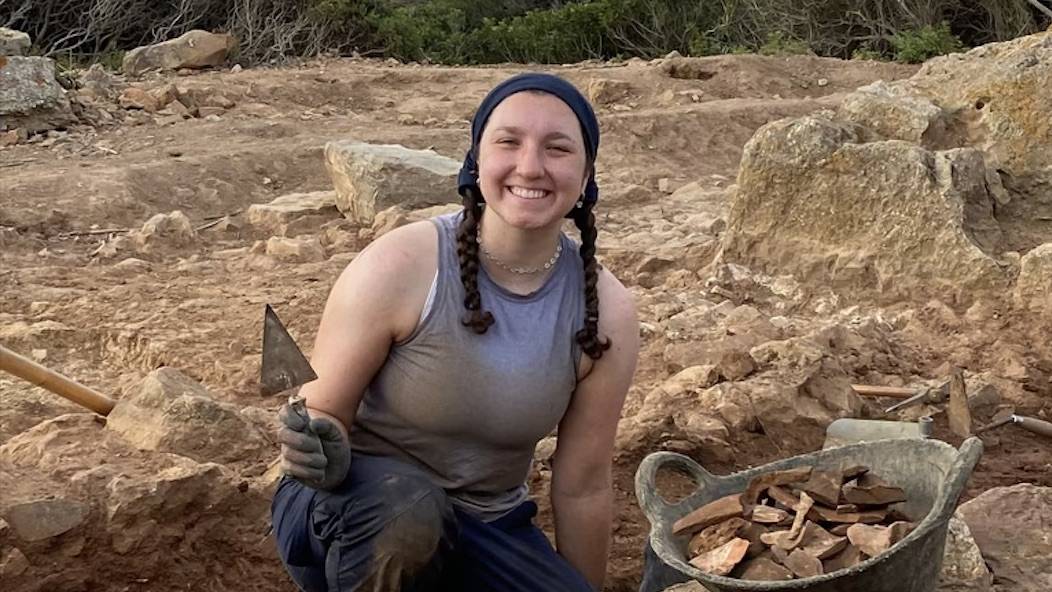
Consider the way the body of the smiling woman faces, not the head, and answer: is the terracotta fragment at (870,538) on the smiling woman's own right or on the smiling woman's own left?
on the smiling woman's own left

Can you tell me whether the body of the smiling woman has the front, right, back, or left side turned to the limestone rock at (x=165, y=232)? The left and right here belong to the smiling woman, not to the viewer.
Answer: back

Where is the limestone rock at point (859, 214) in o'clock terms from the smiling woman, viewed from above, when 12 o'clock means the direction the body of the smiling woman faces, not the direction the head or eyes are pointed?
The limestone rock is roughly at 7 o'clock from the smiling woman.

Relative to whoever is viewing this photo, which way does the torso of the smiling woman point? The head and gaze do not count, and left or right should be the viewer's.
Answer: facing the viewer

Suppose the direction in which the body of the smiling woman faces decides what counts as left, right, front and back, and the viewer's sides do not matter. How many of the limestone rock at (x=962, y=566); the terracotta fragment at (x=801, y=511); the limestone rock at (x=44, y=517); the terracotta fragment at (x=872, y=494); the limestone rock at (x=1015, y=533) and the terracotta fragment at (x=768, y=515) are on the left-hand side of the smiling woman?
5

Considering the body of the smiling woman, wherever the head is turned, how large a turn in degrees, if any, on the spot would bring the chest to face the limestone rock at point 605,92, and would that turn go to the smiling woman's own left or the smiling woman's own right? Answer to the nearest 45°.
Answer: approximately 180°

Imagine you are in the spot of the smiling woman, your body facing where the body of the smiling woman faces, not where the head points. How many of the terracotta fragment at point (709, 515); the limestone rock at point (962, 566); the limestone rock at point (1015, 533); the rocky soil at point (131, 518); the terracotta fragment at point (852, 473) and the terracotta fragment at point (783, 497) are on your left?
5

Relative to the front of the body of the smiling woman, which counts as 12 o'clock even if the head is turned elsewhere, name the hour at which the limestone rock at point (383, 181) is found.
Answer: The limestone rock is roughly at 6 o'clock from the smiling woman.

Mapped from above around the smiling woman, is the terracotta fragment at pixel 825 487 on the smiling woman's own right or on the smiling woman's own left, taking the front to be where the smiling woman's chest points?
on the smiling woman's own left

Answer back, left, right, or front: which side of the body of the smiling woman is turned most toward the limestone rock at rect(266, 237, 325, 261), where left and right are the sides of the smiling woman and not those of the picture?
back

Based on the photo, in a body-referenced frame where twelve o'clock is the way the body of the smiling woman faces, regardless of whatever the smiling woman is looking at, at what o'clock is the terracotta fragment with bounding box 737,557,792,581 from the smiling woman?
The terracotta fragment is roughly at 10 o'clock from the smiling woman.

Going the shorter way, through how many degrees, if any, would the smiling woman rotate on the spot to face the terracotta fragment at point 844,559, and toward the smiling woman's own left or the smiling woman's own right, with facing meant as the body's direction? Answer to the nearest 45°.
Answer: approximately 45° to the smiling woman's own left

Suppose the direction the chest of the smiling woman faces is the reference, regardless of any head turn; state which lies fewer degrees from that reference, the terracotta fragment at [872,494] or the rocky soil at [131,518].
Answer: the terracotta fragment

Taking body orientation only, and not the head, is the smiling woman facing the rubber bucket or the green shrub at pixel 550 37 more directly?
the rubber bucket

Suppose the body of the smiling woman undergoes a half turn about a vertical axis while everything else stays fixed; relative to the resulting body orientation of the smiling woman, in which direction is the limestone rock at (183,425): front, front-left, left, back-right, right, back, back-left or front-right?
front-left

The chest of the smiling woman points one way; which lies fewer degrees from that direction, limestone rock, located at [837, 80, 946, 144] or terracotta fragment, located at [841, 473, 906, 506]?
the terracotta fragment

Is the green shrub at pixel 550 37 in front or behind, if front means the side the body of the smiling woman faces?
behind

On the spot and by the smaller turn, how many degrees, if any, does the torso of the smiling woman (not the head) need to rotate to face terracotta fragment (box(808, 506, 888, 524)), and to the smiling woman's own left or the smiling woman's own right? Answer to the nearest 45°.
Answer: approximately 90° to the smiling woman's own left
